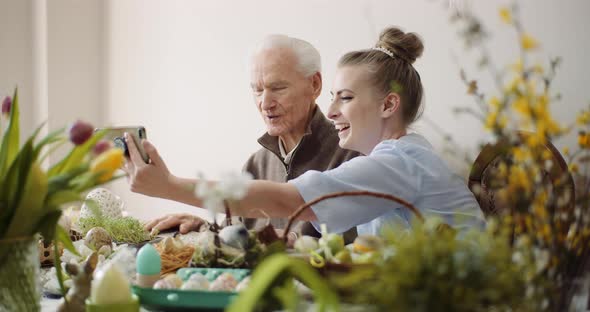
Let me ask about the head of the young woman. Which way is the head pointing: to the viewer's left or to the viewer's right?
to the viewer's left

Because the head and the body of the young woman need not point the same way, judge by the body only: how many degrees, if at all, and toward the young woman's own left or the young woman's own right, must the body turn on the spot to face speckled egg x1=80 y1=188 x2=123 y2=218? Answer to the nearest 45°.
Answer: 0° — they already face it

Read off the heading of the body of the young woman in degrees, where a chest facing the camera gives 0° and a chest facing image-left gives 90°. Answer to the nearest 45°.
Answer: approximately 90°

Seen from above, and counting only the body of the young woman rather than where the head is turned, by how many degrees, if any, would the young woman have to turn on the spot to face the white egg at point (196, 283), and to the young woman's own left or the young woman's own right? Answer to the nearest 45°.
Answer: approximately 45° to the young woman's own left

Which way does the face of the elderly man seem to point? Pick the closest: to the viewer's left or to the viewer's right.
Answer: to the viewer's left

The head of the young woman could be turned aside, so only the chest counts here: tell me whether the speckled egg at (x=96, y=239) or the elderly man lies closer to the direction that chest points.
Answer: the speckled egg

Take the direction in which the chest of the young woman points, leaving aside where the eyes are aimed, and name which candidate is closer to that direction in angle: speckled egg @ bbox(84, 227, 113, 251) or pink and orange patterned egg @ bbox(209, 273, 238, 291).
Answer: the speckled egg

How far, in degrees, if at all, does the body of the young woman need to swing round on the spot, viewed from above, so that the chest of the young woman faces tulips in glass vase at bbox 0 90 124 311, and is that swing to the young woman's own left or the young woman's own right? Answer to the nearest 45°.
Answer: approximately 45° to the young woman's own left
